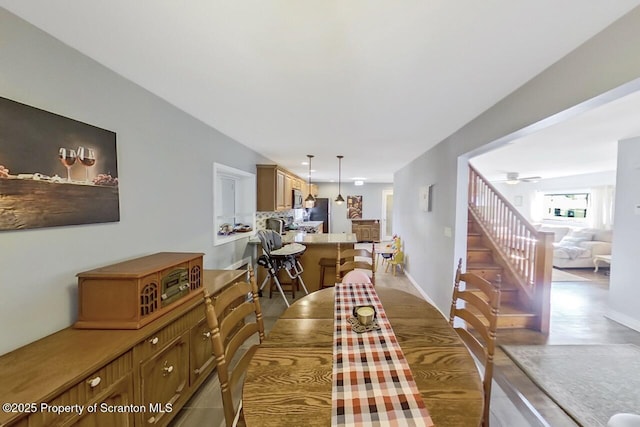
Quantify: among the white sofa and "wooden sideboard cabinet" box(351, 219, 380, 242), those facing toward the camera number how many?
2

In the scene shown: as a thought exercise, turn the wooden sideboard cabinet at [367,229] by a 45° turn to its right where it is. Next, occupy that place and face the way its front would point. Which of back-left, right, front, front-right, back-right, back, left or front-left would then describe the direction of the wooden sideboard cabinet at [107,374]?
front-left

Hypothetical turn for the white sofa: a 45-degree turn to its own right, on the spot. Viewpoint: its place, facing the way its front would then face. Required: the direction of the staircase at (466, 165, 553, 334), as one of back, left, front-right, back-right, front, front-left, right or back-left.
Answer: front-left

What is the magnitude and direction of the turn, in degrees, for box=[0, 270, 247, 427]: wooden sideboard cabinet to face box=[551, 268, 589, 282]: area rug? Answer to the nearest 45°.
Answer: approximately 45° to its left

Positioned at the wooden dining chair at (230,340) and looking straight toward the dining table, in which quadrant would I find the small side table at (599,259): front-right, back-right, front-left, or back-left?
front-left

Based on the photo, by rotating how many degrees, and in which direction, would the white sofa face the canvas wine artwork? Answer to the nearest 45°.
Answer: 0° — it already faces it

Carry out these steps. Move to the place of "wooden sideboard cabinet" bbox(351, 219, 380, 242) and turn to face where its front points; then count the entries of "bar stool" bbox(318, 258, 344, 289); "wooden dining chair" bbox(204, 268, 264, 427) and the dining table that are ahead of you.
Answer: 3

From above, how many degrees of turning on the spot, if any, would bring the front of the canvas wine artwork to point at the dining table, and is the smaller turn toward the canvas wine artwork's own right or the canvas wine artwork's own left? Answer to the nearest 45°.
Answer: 0° — it already faces it

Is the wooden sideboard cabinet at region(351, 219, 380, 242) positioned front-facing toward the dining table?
yes

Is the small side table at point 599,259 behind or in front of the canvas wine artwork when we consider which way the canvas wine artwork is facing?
in front

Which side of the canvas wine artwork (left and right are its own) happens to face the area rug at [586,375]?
front

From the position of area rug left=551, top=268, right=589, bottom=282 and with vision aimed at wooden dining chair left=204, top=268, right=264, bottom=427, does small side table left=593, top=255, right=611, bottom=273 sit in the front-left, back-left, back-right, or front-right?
back-left

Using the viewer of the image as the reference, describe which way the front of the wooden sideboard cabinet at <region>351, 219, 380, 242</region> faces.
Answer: facing the viewer

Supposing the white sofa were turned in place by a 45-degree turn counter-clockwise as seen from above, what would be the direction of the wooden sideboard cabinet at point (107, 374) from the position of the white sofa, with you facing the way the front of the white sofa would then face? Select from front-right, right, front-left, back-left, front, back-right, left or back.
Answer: front-right

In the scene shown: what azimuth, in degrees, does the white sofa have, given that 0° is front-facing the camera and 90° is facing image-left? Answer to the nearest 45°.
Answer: approximately 0°

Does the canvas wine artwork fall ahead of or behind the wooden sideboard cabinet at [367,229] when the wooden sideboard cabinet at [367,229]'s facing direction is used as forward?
ahead

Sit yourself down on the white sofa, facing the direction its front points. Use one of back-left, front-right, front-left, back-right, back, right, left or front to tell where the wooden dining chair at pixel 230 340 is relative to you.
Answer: front

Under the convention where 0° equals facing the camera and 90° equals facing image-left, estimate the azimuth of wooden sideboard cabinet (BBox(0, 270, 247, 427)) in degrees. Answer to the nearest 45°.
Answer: approximately 315°
